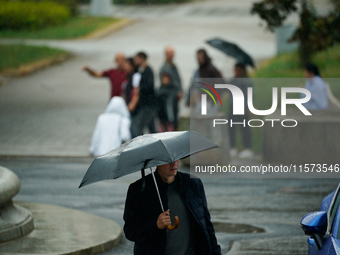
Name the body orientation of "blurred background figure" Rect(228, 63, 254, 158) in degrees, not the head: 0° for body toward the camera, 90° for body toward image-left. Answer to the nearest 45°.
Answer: approximately 0°

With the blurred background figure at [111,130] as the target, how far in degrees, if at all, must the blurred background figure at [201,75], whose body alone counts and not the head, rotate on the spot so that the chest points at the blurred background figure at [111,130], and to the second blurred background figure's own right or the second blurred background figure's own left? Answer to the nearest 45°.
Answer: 0° — they already face them

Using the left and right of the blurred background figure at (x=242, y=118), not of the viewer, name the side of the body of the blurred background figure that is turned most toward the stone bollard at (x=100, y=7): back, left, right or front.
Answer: back

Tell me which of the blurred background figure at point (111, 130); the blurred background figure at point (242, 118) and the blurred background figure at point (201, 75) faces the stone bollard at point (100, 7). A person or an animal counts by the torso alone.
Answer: the blurred background figure at point (111, 130)

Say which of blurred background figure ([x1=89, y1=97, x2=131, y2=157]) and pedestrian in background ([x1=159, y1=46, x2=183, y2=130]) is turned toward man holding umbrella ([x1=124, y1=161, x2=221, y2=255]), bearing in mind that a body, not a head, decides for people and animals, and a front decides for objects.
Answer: the pedestrian in background

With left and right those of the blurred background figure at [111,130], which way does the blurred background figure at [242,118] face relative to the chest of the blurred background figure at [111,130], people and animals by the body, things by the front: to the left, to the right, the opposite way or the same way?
the opposite way

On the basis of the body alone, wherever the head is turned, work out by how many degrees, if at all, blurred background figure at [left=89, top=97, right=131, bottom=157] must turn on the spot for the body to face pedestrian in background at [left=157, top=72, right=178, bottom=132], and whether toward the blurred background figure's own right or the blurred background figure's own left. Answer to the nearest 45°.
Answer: approximately 45° to the blurred background figure's own right

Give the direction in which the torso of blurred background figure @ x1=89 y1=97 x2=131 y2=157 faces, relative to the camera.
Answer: away from the camera

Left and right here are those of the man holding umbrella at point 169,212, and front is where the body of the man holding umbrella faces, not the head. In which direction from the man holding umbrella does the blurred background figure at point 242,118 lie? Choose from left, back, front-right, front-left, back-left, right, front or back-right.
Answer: back-left
